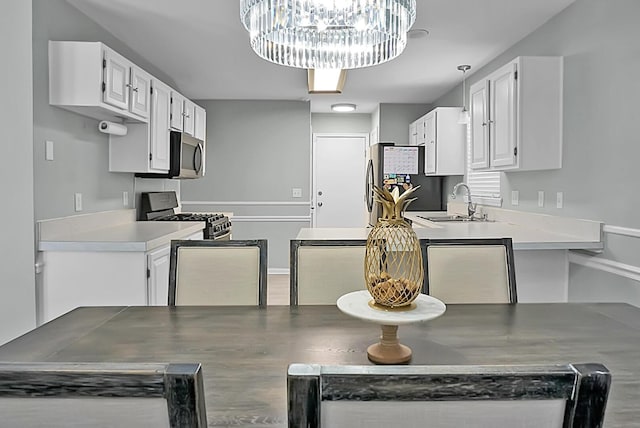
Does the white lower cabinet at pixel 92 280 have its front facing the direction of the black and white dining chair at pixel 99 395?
no

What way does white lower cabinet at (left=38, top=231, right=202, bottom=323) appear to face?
to the viewer's right

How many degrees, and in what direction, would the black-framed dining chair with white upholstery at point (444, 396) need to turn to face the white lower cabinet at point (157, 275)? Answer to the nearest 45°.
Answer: approximately 45° to its left

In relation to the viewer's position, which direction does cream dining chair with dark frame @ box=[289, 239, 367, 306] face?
facing the viewer

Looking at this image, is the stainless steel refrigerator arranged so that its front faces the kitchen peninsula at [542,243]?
no

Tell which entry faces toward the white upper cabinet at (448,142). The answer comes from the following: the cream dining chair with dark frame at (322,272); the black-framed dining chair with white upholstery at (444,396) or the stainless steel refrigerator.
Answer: the black-framed dining chair with white upholstery at (444,396)

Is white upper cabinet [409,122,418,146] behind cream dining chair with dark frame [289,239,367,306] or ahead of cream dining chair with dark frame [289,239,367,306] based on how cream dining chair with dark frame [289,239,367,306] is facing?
behind

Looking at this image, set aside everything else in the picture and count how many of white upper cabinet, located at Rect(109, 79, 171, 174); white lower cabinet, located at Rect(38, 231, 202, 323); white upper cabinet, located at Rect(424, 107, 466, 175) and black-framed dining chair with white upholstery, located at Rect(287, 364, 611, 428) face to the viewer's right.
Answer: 2

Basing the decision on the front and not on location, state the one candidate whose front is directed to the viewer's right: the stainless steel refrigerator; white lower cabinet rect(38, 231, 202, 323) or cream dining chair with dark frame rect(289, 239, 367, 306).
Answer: the white lower cabinet

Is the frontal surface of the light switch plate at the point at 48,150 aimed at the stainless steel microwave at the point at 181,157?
no
